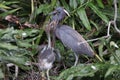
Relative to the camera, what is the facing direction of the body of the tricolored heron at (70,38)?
to the viewer's left
